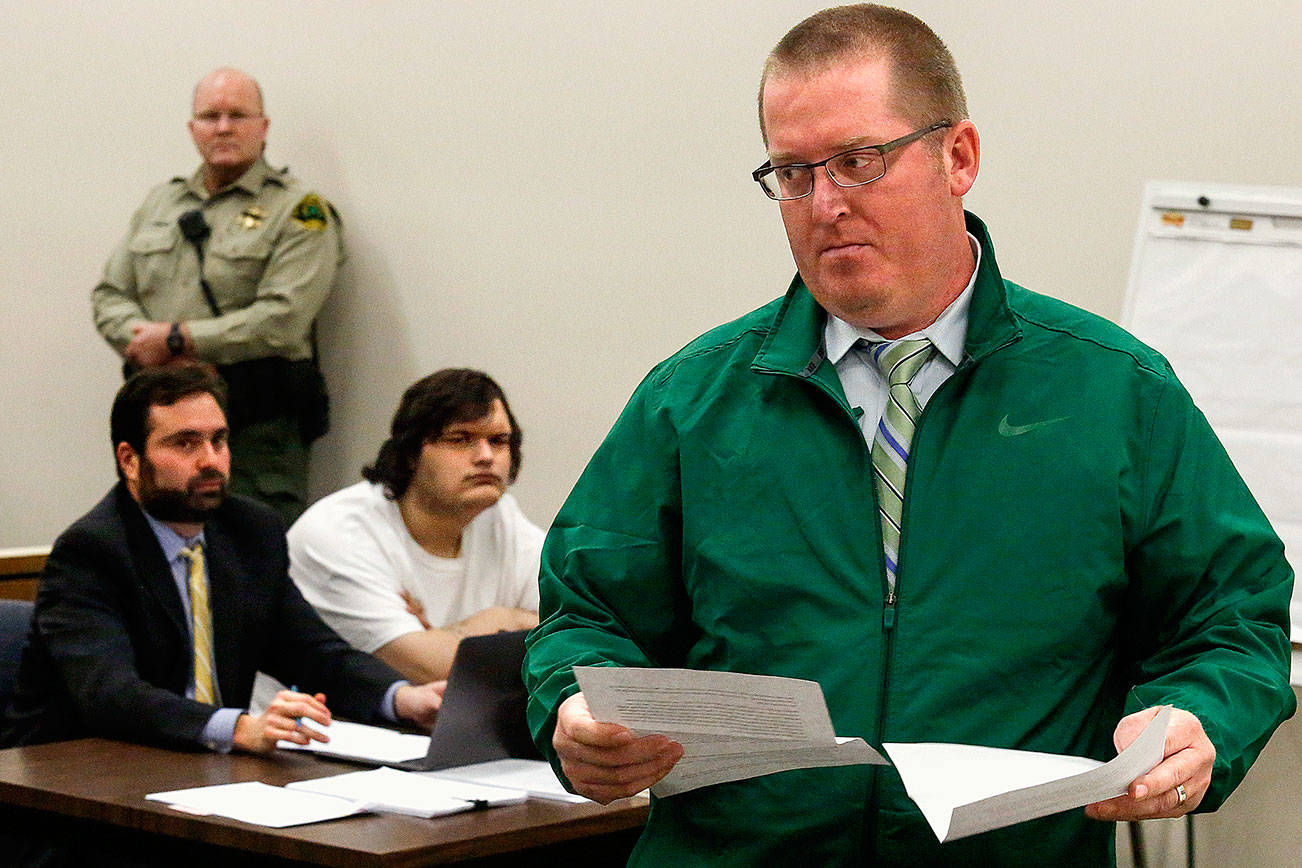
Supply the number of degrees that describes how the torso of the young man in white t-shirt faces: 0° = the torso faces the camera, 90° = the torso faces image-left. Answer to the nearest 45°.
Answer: approximately 315°

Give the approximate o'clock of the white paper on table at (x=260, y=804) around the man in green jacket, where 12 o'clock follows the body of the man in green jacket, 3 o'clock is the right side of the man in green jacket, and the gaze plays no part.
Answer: The white paper on table is roughly at 4 o'clock from the man in green jacket.

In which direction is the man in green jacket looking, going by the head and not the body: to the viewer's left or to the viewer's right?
to the viewer's left

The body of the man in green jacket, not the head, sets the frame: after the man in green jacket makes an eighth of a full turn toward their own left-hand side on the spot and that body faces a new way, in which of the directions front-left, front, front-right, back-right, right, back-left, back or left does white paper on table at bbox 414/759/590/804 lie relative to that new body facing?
back

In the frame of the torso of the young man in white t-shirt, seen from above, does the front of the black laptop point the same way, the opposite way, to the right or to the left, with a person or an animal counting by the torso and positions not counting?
the opposite way

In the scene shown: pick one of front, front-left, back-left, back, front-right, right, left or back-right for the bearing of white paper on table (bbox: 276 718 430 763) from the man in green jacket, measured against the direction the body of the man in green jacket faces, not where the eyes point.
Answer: back-right

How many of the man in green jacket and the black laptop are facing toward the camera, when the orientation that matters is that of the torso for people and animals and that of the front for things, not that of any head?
1

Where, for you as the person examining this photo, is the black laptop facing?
facing away from the viewer and to the left of the viewer
